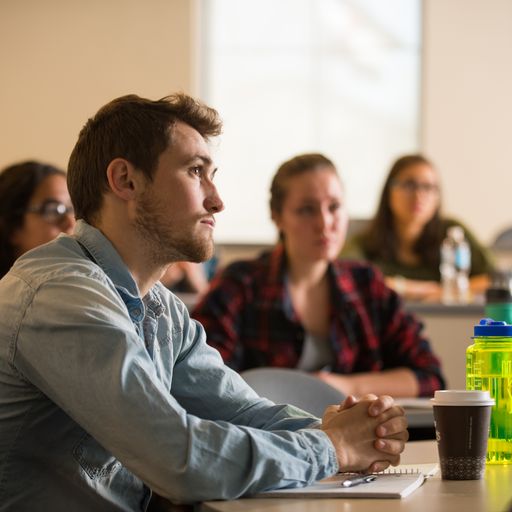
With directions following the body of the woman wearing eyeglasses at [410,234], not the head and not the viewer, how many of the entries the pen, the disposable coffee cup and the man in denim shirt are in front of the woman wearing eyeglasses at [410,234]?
3

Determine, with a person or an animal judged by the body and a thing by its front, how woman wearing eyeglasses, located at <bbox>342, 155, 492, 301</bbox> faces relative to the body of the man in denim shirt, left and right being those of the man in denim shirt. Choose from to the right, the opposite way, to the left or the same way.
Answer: to the right

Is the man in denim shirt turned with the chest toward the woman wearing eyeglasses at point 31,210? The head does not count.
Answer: no

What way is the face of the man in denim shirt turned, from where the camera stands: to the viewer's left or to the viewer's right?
to the viewer's right

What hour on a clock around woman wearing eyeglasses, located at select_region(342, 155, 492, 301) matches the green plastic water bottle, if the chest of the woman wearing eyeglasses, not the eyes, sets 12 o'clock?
The green plastic water bottle is roughly at 12 o'clock from the woman wearing eyeglasses.

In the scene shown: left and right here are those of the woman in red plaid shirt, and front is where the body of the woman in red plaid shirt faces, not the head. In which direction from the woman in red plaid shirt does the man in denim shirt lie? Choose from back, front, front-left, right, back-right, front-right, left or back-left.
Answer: front-right

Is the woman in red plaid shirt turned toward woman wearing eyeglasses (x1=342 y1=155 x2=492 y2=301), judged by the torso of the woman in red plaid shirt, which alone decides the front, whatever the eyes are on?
no

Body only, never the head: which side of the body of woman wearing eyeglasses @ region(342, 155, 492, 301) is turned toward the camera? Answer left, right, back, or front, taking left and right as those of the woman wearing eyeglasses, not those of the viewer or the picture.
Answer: front

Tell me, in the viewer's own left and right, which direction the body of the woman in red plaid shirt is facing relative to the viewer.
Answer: facing the viewer and to the right of the viewer

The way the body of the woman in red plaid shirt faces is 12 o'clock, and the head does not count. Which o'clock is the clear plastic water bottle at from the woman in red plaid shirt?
The clear plastic water bottle is roughly at 8 o'clock from the woman in red plaid shirt.

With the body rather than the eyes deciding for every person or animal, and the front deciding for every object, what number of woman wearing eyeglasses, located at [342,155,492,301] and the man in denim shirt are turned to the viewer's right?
1

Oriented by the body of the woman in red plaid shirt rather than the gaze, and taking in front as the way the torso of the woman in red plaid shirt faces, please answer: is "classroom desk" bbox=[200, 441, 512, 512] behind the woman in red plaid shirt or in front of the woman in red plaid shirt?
in front

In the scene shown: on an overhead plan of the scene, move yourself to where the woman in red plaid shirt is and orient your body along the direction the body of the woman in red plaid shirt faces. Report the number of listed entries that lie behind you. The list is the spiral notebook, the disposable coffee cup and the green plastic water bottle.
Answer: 0

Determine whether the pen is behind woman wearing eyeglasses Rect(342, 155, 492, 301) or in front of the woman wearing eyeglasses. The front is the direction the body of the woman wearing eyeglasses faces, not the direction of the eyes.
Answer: in front

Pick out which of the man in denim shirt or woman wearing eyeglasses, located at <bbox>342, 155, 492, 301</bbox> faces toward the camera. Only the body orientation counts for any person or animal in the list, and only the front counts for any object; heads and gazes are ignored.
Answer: the woman wearing eyeglasses

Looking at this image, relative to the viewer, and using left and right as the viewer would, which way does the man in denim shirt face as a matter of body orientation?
facing to the right of the viewer

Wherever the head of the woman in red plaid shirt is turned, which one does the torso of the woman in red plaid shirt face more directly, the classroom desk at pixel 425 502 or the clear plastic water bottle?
the classroom desk
